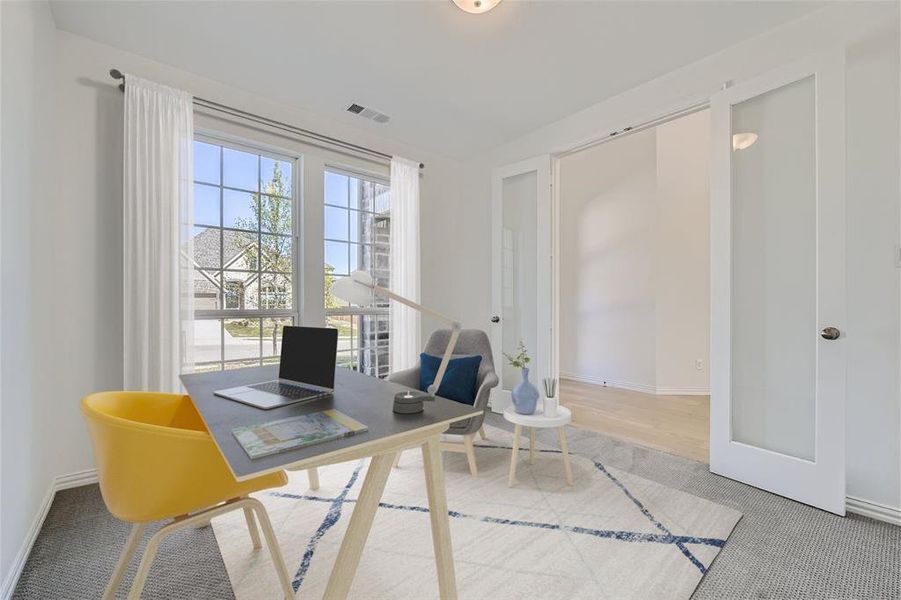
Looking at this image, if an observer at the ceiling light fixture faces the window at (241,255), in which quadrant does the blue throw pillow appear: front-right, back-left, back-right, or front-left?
front-right

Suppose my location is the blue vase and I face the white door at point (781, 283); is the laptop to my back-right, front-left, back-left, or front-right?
back-right

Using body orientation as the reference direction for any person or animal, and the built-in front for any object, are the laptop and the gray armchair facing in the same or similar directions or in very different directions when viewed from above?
same or similar directions

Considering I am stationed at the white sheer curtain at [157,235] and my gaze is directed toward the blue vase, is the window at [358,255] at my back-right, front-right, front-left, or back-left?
front-left

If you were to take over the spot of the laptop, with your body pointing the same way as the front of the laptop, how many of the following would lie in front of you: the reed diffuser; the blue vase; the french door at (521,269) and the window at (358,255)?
0

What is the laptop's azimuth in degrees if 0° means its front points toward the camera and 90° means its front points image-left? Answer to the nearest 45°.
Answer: approximately 45°

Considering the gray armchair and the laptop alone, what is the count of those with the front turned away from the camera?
0

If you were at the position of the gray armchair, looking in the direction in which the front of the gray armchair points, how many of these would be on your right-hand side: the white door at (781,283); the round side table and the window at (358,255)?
1

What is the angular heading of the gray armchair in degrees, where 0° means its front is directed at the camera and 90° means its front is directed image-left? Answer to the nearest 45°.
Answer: approximately 45°

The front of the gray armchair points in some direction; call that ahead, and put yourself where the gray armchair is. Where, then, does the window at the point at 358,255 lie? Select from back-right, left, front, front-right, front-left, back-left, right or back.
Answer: right

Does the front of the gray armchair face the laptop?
yes

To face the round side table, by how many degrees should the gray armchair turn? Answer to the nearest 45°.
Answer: approximately 90° to its left

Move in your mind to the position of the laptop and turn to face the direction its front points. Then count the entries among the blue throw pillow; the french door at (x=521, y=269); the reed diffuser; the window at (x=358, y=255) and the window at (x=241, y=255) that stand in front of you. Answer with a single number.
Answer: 0
